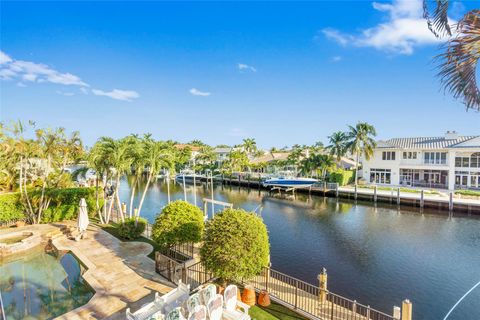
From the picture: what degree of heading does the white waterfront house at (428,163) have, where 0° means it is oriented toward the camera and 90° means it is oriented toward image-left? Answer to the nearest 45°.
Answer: approximately 0°

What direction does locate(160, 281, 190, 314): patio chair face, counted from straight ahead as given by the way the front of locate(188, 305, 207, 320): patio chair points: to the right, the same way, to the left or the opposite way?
the same way

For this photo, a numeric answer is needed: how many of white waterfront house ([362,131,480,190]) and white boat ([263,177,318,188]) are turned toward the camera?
1

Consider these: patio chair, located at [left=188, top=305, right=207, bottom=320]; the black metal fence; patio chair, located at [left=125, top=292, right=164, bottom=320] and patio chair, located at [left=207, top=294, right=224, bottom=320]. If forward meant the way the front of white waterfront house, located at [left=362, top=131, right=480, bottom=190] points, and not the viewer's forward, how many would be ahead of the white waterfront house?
4

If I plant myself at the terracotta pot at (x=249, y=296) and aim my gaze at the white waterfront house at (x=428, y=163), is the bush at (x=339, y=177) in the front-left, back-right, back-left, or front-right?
front-left

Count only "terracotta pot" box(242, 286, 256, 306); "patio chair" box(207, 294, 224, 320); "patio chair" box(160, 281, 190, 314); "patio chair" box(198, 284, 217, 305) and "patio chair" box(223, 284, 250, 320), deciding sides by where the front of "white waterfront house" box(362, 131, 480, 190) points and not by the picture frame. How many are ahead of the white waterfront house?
5
